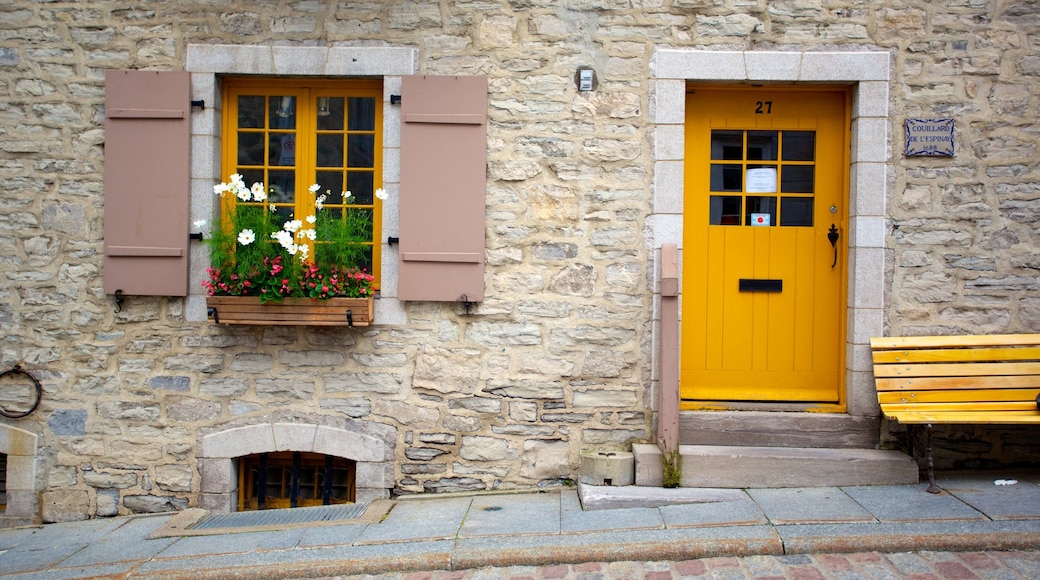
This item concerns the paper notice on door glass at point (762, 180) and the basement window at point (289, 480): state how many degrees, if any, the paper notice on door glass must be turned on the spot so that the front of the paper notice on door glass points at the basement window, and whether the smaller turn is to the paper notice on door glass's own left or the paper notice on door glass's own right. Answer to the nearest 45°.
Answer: approximately 90° to the paper notice on door glass's own right

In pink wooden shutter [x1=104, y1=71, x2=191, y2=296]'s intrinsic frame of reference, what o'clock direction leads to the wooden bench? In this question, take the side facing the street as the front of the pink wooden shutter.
The wooden bench is roughly at 10 o'clock from the pink wooden shutter.

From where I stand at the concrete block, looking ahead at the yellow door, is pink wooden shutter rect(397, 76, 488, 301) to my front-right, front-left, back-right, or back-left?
back-left

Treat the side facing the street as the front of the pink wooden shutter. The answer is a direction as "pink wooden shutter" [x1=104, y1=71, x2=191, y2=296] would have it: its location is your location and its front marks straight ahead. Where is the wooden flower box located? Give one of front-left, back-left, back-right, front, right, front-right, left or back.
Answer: front-left

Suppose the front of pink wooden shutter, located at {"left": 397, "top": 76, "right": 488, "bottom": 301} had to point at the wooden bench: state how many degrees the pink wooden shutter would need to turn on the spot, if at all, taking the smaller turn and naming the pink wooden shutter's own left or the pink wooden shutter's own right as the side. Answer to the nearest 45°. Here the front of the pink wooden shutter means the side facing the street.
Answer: approximately 90° to the pink wooden shutter's own left

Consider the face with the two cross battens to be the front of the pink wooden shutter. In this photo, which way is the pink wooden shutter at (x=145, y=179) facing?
toward the camera

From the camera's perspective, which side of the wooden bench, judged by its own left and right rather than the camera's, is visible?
front

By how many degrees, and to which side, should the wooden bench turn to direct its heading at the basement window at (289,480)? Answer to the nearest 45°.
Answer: approximately 90° to its right

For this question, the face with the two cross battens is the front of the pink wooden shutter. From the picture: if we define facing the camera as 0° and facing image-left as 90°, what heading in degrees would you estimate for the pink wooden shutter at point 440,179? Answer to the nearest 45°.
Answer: approximately 0°

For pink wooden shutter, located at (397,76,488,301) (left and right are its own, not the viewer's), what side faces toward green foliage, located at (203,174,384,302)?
right
